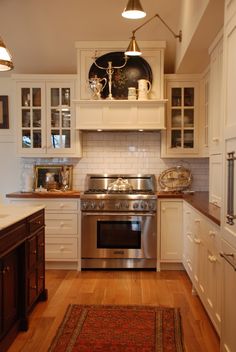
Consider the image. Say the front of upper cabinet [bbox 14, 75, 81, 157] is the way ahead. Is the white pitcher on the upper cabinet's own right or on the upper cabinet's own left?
on the upper cabinet's own left

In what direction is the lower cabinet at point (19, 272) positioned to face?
to the viewer's right

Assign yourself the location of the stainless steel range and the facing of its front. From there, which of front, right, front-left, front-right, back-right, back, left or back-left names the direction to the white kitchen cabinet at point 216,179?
front-left

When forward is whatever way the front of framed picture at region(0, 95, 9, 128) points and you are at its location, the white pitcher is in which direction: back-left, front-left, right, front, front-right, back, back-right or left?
front-left

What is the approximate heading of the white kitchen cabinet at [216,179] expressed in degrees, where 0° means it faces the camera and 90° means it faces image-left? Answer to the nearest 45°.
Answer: approximately 90°

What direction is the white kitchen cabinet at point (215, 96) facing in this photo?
to the viewer's left

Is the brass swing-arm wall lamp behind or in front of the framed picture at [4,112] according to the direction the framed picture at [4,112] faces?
in front

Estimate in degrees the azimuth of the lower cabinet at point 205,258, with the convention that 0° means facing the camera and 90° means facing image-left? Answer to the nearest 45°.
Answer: approximately 90°
